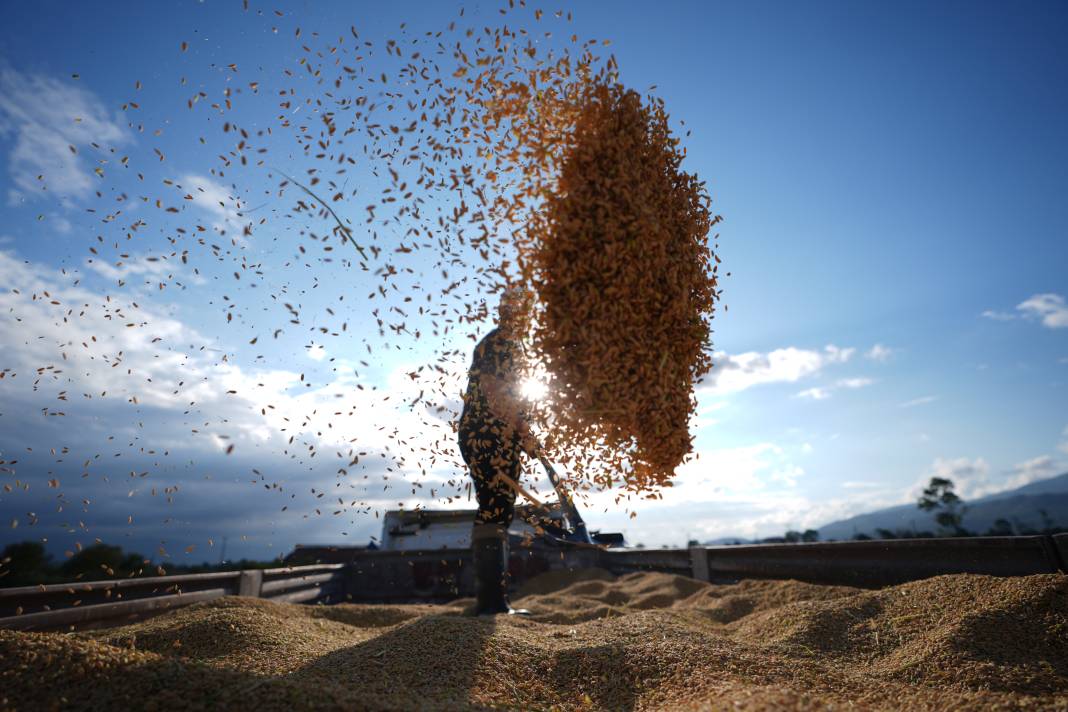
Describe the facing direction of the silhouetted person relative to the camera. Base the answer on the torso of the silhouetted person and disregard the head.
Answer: to the viewer's right

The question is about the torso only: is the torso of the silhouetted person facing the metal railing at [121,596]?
no
